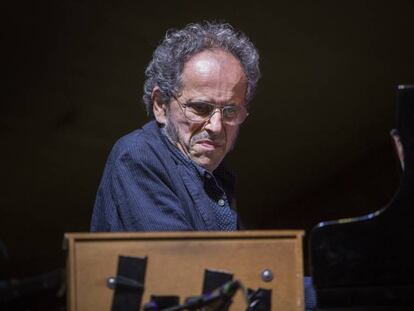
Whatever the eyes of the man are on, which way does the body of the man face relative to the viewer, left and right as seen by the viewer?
facing the viewer and to the right of the viewer

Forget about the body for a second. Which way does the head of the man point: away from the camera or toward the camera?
toward the camera
